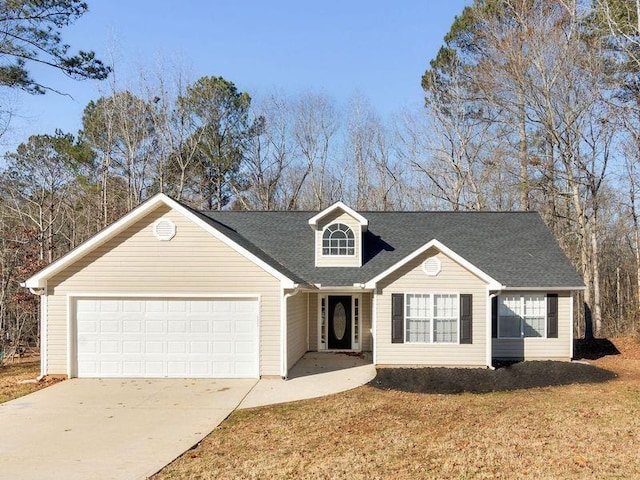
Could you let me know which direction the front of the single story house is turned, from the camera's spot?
facing the viewer
